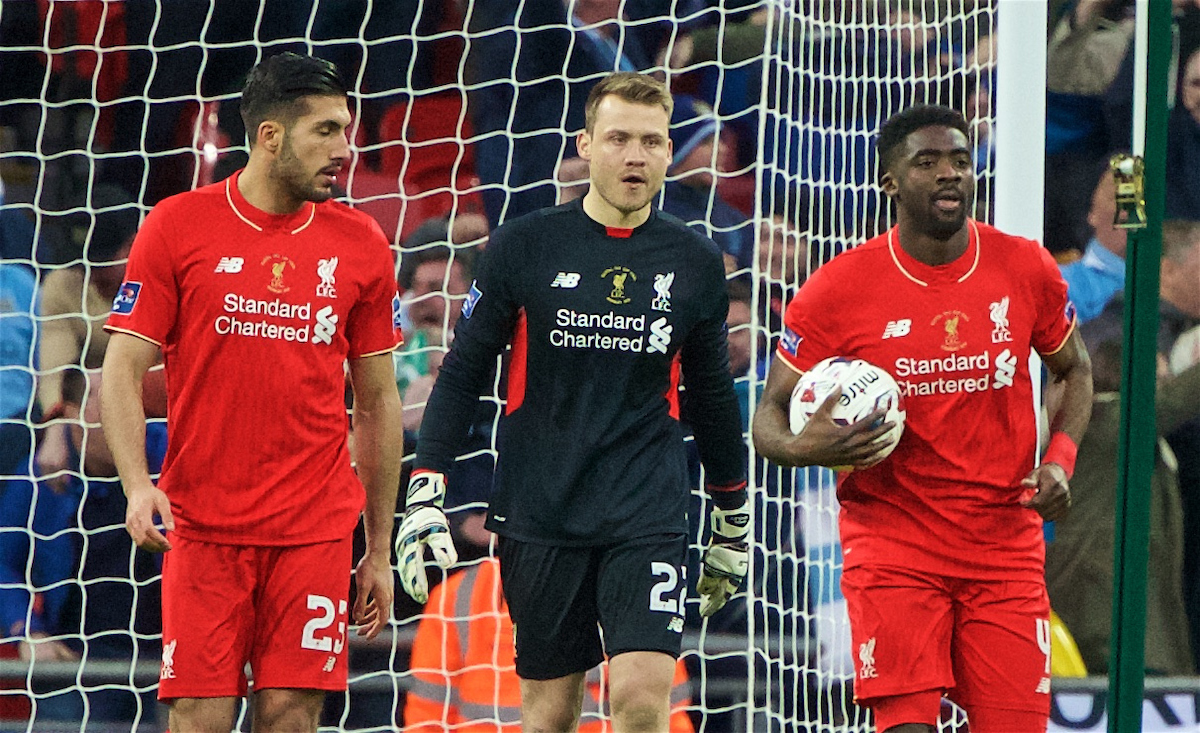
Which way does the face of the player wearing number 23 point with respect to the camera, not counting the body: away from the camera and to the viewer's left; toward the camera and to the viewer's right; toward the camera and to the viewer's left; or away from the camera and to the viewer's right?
toward the camera and to the viewer's right

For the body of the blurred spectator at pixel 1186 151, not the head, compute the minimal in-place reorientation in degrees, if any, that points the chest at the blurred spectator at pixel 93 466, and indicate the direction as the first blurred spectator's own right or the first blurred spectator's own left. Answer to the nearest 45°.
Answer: approximately 45° to the first blurred spectator's own right

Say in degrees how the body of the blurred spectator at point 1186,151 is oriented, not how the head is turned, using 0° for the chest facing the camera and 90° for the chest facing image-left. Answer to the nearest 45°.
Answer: approximately 0°

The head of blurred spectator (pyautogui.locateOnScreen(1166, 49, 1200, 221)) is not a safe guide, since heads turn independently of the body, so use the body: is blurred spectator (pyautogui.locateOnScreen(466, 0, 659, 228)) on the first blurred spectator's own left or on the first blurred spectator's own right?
on the first blurred spectator's own right

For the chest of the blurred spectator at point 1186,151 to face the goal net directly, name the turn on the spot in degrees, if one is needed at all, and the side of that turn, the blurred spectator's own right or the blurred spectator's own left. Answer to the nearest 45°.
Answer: approximately 45° to the blurred spectator's own right

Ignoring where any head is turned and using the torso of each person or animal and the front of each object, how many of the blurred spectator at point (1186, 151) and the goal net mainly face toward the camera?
2

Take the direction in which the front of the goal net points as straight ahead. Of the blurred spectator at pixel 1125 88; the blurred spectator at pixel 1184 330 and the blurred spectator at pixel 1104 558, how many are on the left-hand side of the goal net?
3

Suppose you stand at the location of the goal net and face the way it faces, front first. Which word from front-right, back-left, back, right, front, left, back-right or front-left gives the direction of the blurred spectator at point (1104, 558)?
left
